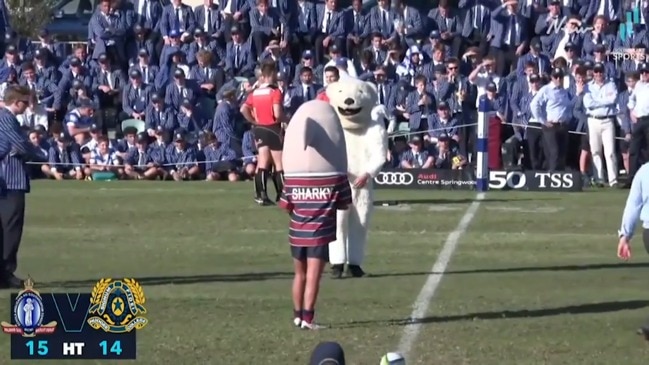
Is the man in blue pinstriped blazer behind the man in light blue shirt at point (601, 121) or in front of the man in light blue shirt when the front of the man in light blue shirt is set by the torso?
in front

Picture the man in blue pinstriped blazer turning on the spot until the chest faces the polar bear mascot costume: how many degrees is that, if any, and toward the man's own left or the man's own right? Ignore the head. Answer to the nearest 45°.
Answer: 0° — they already face it

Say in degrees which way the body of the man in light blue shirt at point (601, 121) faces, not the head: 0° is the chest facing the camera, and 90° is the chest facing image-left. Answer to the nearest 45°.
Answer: approximately 0°

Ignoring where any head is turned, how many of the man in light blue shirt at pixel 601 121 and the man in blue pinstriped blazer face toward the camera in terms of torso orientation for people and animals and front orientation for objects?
1

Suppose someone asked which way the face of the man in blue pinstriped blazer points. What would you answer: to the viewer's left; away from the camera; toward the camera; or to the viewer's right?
to the viewer's right

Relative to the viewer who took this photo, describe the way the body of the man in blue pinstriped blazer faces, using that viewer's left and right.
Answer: facing to the right of the viewer

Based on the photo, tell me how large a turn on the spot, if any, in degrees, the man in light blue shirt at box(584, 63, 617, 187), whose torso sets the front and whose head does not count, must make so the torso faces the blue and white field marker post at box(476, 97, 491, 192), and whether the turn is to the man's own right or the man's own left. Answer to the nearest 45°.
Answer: approximately 45° to the man's own right

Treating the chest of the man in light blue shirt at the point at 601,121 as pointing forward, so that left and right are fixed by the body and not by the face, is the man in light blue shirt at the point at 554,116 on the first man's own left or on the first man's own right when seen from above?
on the first man's own right

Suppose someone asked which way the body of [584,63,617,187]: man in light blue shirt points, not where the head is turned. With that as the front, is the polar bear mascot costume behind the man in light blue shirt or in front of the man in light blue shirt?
in front
